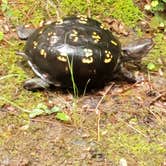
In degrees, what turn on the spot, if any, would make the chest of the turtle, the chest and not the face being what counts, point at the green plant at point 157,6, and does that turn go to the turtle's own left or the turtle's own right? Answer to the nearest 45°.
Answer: approximately 45° to the turtle's own left

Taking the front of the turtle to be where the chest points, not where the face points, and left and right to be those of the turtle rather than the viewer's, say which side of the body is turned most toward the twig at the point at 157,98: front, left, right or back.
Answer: front

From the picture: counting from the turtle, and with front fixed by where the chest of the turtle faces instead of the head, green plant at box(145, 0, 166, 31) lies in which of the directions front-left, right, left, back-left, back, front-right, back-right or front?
front-left

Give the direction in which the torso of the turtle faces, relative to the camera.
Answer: to the viewer's right
